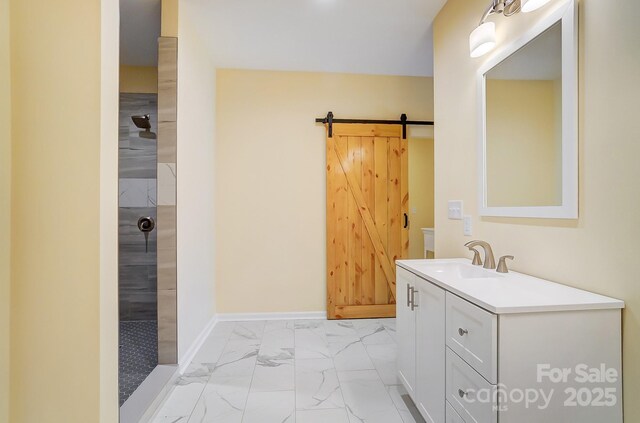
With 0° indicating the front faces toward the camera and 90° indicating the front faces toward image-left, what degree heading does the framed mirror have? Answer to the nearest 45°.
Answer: approximately 45°

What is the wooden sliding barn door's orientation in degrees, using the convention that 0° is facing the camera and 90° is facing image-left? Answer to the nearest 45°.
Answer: approximately 0°

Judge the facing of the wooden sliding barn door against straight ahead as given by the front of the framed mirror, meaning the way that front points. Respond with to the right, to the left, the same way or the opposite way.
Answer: to the left

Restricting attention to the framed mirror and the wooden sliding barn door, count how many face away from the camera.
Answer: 0

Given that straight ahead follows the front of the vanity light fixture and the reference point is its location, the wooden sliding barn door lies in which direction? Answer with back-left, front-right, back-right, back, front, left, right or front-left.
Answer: right

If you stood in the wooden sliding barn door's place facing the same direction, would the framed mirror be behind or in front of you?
in front

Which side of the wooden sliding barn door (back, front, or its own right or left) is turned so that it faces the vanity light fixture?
front

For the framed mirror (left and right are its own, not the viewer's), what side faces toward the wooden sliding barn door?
right

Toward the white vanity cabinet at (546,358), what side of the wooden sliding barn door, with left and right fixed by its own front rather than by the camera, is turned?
front
